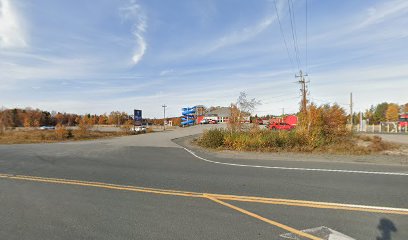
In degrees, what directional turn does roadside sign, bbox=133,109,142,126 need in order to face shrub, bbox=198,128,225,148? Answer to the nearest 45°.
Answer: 0° — it already faces it

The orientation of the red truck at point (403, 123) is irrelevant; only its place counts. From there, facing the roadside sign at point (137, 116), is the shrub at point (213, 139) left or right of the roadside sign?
left

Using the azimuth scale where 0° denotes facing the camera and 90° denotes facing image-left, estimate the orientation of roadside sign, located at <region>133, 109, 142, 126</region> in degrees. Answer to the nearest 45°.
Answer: approximately 0°

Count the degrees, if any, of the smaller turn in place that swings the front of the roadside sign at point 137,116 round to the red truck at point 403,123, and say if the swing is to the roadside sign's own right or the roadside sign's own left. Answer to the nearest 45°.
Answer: approximately 90° to the roadside sign's own left

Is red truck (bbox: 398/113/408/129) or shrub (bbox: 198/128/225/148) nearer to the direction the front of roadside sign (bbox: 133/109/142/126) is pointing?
the shrub
